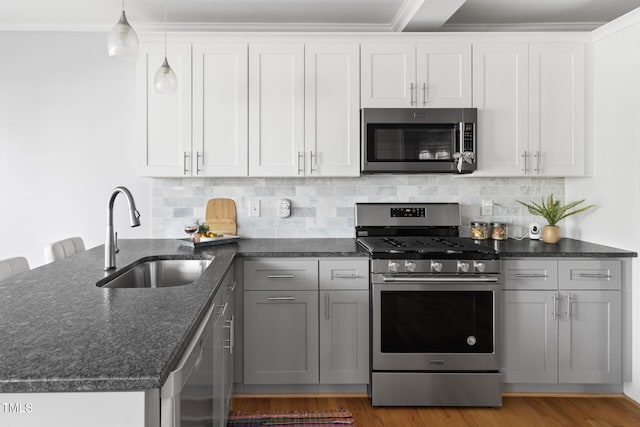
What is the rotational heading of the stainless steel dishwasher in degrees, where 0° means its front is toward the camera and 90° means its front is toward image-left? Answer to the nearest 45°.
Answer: approximately 270°

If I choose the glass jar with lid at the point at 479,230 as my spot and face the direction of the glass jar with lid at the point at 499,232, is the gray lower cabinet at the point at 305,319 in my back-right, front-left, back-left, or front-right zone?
back-right

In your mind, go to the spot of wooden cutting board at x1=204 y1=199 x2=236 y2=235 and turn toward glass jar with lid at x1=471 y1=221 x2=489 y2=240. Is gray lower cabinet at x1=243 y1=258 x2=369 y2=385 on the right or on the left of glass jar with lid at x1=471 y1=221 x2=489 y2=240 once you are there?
right

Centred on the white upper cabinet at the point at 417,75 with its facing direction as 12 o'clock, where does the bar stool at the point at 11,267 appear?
The bar stool is roughly at 2 o'clock from the white upper cabinet.

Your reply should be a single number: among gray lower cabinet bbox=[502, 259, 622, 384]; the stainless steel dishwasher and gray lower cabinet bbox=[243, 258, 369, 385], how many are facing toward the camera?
2

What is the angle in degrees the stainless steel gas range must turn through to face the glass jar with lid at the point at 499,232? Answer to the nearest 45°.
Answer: approximately 135° to its left

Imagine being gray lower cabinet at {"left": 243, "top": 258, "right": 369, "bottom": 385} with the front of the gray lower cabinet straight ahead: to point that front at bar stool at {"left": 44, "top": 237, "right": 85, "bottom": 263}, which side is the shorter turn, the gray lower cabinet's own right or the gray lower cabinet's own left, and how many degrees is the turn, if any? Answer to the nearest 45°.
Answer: approximately 90° to the gray lower cabinet's own right
